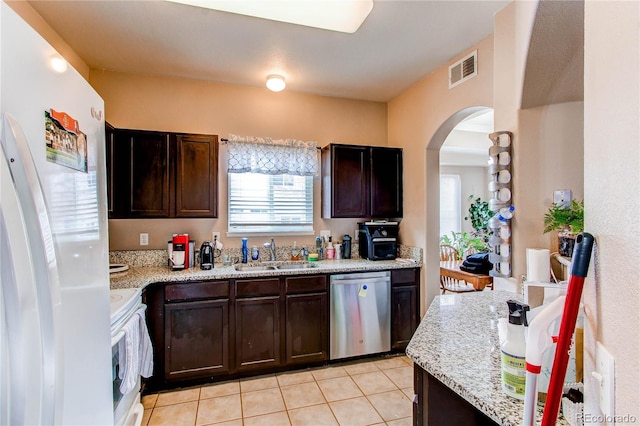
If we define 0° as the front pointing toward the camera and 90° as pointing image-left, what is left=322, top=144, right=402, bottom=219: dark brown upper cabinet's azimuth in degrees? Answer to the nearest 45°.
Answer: approximately 0°

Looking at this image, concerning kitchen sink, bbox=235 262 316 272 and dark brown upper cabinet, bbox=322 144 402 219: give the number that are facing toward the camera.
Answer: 2

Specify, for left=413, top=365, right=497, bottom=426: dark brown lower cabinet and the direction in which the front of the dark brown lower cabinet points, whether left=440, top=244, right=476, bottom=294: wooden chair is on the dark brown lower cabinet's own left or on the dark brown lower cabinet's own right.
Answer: on the dark brown lower cabinet's own right

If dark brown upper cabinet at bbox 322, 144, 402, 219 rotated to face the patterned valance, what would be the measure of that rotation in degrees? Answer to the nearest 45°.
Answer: approximately 90° to its right

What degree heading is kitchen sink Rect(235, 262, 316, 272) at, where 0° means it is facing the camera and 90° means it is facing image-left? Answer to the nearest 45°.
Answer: approximately 0°

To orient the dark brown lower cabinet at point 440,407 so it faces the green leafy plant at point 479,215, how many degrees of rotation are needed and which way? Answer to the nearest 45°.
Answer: approximately 90° to its right

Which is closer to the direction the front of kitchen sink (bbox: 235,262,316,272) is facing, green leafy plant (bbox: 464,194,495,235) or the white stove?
the white stove

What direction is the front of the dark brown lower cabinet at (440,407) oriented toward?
to the viewer's left

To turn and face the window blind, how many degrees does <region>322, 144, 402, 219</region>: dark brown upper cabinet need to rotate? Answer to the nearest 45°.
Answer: approximately 90° to its right

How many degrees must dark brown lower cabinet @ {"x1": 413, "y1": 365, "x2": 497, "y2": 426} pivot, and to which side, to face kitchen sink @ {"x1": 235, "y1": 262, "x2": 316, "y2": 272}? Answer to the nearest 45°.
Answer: approximately 45° to its right
